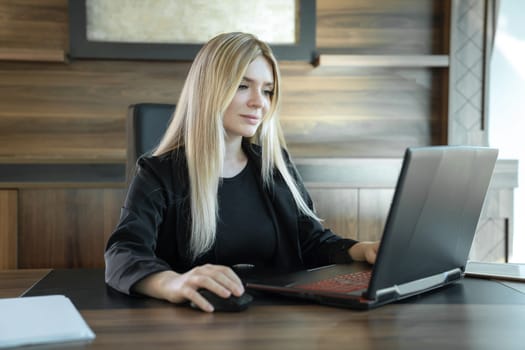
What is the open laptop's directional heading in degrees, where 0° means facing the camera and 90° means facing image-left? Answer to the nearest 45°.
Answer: approximately 135°

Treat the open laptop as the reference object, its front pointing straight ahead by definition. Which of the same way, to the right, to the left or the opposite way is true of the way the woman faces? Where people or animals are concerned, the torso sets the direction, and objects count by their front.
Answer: the opposite way

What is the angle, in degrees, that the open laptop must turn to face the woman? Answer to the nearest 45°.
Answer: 0° — it already faces them

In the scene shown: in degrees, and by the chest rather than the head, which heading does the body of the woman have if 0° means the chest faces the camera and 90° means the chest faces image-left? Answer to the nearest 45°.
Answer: approximately 315°

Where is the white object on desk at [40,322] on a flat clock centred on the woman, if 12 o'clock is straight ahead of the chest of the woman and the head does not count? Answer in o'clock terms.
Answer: The white object on desk is roughly at 2 o'clock from the woman.
